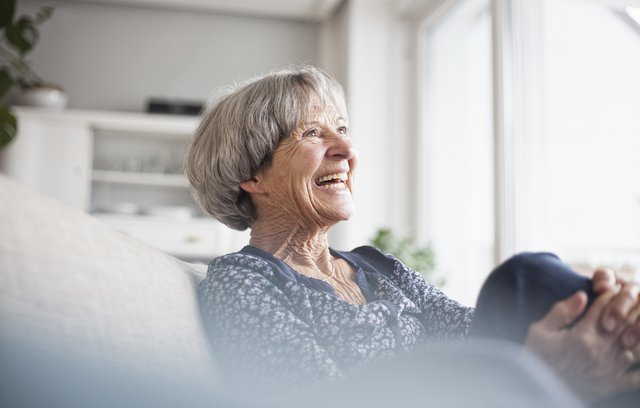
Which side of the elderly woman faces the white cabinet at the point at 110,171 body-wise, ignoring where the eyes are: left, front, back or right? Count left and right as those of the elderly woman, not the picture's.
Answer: back

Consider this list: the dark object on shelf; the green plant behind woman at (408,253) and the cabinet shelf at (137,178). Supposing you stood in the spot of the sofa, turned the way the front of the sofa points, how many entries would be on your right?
0

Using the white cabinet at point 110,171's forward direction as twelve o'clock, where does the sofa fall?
The sofa is roughly at 12 o'clock from the white cabinet.

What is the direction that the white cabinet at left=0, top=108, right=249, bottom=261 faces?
toward the camera

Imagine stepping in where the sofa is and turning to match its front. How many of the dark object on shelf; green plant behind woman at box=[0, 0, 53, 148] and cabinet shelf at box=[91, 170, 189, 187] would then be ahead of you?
0

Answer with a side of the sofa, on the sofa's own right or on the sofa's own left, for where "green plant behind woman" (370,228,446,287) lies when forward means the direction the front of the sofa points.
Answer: on the sofa's own left

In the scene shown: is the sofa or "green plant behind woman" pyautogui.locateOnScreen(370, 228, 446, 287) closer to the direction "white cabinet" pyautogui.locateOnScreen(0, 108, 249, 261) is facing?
the sofa

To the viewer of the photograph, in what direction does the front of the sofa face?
facing the viewer and to the right of the viewer

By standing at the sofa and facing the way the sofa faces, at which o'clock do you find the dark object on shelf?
The dark object on shelf is roughly at 7 o'clock from the sofa.

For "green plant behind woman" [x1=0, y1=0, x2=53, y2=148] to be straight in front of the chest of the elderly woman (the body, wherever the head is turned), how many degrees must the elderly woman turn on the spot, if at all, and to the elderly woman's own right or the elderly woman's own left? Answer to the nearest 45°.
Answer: approximately 180°

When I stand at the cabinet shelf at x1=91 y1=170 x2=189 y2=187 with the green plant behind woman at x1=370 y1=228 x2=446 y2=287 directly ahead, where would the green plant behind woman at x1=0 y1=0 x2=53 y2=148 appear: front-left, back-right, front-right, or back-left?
back-right

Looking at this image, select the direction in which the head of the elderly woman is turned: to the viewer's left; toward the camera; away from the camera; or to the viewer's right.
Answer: to the viewer's right

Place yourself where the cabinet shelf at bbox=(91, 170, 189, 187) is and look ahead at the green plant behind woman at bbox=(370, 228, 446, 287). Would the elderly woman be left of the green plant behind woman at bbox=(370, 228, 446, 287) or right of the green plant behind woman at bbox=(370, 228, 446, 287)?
right

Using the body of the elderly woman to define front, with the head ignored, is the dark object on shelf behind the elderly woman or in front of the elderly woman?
behind

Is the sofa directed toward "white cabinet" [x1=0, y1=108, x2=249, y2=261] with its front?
no
